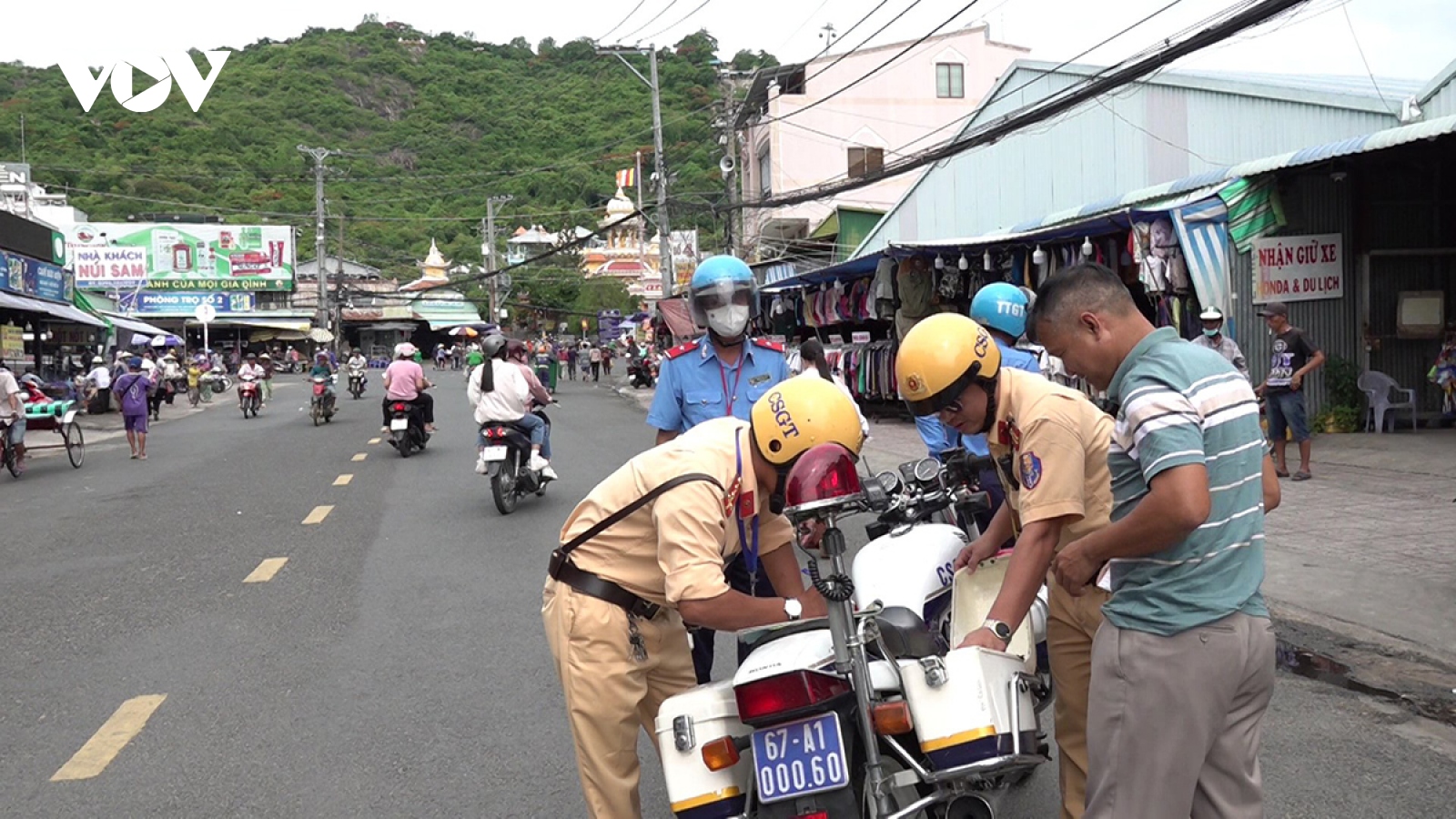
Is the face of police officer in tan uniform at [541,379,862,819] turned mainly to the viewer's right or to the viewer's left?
to the viewer's right

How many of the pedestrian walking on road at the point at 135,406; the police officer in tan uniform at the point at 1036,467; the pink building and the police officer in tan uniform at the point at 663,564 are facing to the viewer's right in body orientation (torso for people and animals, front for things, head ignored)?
1

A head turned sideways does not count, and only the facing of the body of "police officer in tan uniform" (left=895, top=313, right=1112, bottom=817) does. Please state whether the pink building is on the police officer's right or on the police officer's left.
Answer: on the police officer's right

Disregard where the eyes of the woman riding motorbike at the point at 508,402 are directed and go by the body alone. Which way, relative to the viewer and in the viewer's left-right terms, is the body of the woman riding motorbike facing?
facing away from the viewer and to the right of the viewer

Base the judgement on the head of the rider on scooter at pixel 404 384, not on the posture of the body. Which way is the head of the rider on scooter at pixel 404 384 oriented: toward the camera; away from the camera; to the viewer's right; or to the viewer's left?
away from the camera

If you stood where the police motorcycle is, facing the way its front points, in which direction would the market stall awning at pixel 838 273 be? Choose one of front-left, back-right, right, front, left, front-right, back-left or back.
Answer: front-left

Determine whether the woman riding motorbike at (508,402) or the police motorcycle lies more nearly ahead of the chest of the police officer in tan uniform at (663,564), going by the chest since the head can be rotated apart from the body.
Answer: the police motorcycle

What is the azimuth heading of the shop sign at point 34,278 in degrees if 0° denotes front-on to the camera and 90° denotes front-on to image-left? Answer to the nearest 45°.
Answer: approximately 315°

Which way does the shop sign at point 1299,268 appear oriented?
toward the camera

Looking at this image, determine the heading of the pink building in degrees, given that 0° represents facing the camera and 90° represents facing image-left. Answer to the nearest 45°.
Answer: approximately 90°

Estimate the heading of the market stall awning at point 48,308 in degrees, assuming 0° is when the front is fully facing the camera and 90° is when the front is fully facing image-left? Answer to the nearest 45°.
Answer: approximately 315°

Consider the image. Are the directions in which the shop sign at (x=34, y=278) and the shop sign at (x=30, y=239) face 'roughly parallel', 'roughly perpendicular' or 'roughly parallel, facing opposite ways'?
roughly parallel

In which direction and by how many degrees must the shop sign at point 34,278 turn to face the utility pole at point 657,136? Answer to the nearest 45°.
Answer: approximately 45° to its left

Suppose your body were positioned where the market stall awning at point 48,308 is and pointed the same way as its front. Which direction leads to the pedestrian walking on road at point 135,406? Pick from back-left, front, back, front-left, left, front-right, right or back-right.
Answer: front-right
